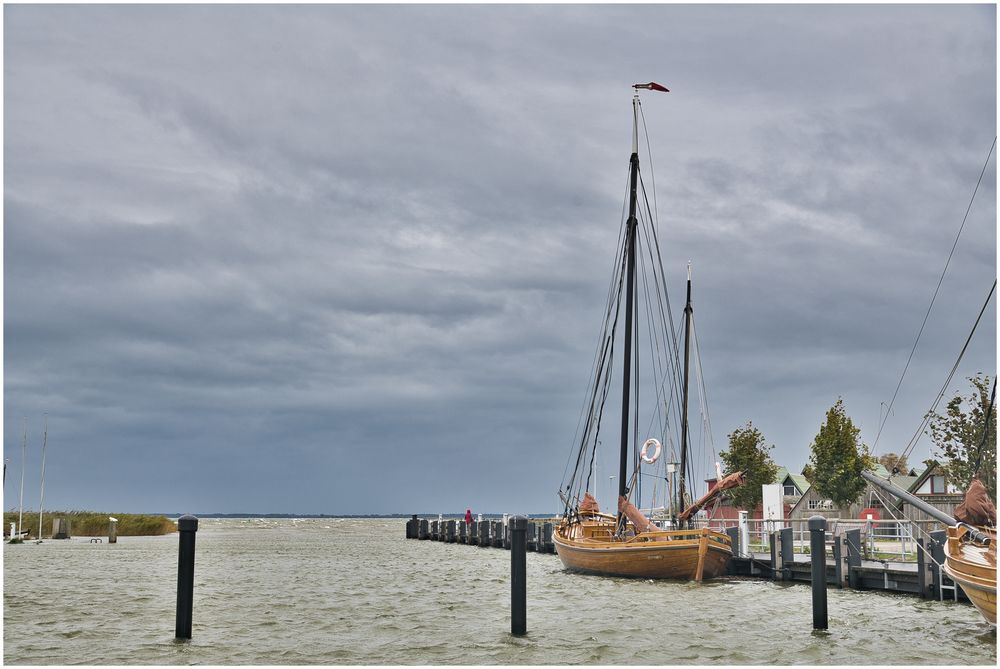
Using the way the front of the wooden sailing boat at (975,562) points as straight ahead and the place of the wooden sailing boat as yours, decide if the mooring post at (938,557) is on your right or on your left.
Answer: on your right

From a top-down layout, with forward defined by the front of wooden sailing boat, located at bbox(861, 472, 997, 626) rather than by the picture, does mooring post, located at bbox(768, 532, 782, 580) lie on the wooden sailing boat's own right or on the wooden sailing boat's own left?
on the wooden sailing boat's own right

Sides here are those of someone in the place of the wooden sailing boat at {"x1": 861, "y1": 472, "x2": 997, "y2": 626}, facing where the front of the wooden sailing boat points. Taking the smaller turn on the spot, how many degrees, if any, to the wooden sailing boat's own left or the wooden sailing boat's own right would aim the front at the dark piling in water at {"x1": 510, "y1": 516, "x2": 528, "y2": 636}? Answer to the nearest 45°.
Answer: approximately 45° to the wooden sailing boat's own left

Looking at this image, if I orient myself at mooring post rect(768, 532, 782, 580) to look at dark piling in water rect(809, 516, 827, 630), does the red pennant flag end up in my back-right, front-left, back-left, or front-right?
back-right

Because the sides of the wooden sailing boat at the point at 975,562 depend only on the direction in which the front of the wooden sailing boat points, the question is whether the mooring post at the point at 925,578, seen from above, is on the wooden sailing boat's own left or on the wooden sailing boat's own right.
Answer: on the wooden sailing boat's own right

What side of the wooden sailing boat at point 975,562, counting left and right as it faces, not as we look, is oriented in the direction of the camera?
left
